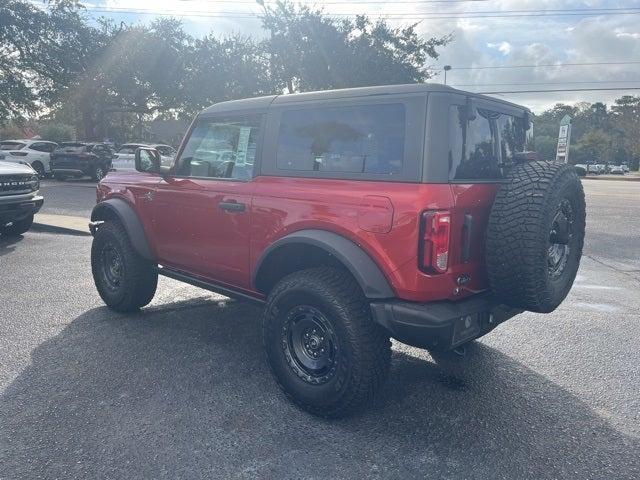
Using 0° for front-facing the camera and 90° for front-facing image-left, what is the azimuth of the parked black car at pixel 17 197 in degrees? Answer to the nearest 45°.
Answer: approximately 315°

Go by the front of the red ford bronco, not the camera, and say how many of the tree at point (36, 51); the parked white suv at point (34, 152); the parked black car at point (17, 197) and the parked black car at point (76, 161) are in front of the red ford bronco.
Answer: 4

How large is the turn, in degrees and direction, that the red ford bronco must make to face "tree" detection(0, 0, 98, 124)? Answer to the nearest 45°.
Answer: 0° — it already faces it

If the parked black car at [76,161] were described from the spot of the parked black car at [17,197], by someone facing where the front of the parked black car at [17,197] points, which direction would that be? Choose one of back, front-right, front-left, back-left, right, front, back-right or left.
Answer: back-left

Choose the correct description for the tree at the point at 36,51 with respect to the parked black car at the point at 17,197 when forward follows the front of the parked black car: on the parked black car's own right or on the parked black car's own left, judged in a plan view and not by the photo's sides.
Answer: on the parked black car's own left

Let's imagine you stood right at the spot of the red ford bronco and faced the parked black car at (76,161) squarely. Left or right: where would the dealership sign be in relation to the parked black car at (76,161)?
right

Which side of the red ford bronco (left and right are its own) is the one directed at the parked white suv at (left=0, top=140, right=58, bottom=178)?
front

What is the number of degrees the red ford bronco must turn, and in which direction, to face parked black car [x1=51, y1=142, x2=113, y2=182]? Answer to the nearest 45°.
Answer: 0° — it already faces it

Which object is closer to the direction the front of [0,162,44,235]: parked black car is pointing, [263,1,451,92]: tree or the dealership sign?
the dealership sign

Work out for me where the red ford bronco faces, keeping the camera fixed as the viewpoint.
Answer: facing away from the viewer and to the left of the viewer

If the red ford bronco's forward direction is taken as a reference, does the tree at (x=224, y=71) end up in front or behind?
in front
